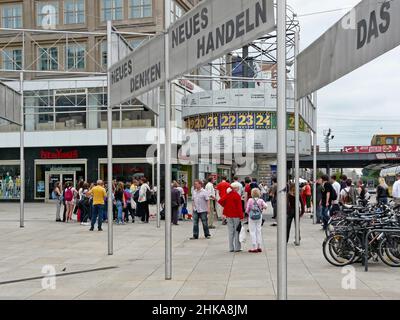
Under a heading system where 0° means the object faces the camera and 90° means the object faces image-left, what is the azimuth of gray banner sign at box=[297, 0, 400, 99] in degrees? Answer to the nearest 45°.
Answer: approximately 45°

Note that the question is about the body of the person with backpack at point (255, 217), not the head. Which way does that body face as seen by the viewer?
away from the camera

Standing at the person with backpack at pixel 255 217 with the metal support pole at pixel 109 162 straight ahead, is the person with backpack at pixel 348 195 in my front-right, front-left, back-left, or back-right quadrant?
back-right

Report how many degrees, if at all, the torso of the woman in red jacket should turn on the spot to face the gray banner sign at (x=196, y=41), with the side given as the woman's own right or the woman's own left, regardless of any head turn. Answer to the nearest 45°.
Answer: approximately 180°

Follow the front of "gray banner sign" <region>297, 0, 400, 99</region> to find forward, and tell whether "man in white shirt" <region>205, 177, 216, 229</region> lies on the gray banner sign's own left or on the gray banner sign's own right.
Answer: on the gray banner sign's own right

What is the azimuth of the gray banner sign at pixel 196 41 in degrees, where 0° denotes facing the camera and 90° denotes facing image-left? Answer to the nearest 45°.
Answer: approximately 45°

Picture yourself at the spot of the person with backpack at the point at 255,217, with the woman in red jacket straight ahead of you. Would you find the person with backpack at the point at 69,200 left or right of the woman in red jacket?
right

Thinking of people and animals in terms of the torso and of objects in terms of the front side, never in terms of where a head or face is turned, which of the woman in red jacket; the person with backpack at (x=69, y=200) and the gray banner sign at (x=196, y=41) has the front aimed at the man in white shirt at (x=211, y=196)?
the woman in red jacket

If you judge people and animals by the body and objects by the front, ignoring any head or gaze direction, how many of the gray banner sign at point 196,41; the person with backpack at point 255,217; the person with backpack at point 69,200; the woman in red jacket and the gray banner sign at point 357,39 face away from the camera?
3

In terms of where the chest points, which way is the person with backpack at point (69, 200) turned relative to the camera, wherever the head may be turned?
away from the camera
